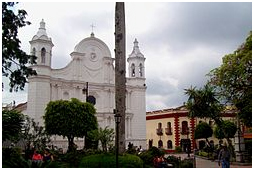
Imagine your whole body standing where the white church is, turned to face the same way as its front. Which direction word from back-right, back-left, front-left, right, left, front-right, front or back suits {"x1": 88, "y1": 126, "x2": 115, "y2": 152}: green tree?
front-right

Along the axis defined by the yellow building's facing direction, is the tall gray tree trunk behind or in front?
in front

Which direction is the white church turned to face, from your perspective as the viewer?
facing the viewer and to the right of the viewer

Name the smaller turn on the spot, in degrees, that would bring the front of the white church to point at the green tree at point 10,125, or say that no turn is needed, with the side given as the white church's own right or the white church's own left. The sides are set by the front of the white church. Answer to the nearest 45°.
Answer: approximately 45° to the white church's own right

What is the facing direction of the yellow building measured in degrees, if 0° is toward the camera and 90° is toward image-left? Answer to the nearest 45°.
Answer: approximately 45°

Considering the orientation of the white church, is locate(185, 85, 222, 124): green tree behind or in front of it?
in front

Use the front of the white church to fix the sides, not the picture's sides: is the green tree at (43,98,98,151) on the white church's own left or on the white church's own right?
on the white church's own right

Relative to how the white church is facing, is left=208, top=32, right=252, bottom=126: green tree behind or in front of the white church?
in front

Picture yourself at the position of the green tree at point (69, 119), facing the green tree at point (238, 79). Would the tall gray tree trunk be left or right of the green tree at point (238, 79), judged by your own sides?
right

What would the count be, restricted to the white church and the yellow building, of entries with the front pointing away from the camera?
0
